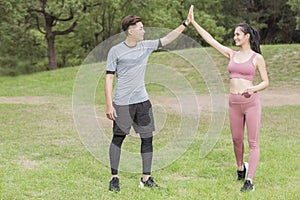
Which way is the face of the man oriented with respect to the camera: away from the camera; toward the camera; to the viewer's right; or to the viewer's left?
to the viewer's right

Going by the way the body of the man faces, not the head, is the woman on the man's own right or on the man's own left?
on the man's own left

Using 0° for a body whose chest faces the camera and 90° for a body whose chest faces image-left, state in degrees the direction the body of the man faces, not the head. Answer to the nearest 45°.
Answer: approximately 315°

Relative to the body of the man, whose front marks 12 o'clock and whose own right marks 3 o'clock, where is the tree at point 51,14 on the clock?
The tree is roughly at 7 o'clock from the man.

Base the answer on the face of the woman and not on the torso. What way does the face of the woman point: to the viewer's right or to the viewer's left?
to the viewer's left

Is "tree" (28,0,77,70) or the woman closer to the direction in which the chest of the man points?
the woman
